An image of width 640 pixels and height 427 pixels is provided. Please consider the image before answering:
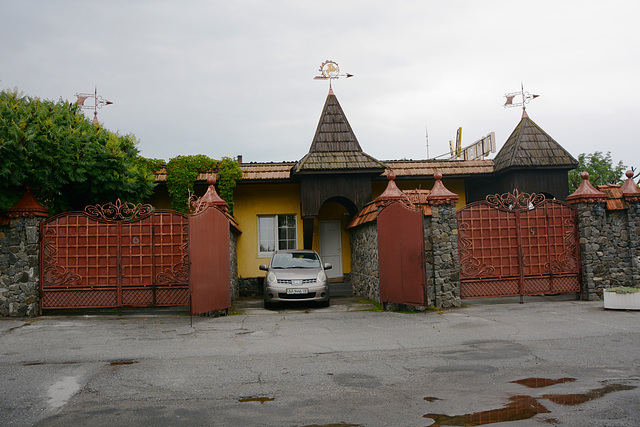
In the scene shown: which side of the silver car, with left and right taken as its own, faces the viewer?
front

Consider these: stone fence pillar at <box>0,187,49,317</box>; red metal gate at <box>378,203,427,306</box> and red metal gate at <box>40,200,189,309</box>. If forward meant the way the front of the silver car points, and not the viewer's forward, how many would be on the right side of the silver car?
2

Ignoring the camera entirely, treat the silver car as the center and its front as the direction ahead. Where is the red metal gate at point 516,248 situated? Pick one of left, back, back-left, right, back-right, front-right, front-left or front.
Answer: left

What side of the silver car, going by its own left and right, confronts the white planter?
left

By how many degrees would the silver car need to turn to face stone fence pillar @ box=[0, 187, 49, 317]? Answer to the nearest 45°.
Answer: approximately 90° to its right

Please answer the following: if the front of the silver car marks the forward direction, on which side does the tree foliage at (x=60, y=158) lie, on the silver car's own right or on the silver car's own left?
on the silver car's own right

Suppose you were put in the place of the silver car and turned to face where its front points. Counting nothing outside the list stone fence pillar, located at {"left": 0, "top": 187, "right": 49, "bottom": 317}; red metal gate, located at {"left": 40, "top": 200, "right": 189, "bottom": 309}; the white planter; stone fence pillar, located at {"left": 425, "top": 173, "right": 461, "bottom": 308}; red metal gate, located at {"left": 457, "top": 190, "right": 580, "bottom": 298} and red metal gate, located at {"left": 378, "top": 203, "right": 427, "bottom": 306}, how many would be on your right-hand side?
2

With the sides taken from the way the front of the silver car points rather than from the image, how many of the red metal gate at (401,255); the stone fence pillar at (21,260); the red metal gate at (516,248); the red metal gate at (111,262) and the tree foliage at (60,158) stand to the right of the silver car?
3

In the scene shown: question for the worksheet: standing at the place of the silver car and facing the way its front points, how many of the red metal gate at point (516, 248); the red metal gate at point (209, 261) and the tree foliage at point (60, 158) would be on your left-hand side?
1

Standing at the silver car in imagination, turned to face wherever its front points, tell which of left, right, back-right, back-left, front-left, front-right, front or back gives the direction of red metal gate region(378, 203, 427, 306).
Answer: front-left

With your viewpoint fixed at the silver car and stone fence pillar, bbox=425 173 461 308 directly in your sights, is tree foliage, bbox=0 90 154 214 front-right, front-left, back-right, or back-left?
back-right

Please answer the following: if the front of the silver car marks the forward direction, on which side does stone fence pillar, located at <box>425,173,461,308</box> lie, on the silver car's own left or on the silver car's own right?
on the silver car's own left

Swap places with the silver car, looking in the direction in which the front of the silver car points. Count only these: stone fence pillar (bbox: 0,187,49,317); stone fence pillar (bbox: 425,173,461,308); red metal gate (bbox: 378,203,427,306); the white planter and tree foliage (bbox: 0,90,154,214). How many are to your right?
2
